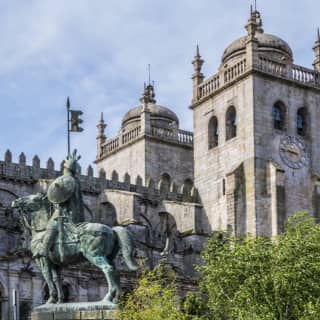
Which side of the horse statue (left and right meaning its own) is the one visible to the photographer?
left
